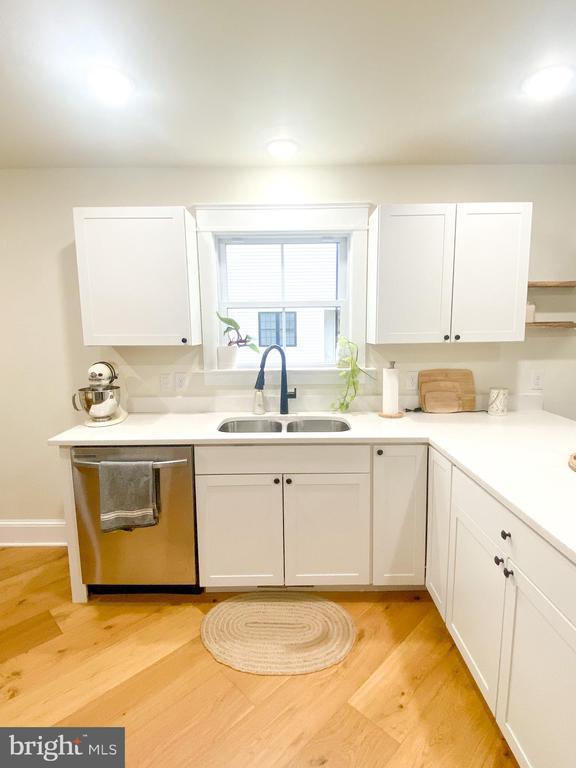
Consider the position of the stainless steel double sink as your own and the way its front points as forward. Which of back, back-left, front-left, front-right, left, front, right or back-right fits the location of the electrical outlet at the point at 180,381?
right

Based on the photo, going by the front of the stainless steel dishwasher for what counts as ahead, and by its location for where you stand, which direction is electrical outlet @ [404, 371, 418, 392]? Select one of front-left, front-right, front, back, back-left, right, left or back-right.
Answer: left

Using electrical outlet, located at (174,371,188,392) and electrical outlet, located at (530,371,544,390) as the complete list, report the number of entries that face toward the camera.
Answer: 2

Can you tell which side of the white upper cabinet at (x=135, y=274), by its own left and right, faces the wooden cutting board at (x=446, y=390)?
left

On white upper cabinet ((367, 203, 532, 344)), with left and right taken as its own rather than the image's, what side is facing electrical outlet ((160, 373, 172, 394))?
right

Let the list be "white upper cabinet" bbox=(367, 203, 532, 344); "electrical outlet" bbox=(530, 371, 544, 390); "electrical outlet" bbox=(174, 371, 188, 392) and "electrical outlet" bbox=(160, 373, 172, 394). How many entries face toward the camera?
4

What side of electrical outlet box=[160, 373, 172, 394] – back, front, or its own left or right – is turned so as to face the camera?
front

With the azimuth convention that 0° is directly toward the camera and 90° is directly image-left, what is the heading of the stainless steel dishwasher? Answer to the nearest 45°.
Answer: approximately 0°
